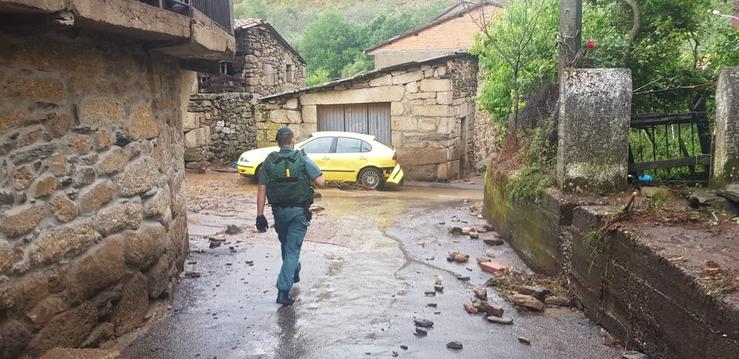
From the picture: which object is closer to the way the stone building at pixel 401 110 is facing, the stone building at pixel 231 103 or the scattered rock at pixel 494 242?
the scattered rock

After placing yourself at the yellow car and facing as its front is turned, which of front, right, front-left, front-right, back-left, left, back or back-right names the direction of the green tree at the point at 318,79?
right

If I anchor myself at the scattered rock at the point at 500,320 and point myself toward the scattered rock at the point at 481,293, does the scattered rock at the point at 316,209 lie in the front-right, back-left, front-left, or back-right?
front-left

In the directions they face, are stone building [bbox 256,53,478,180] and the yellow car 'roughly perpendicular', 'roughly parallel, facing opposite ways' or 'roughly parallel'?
roughly perpendicular

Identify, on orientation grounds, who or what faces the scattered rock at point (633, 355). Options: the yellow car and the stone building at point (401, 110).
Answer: the stone building

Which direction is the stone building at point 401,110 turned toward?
toward the camera

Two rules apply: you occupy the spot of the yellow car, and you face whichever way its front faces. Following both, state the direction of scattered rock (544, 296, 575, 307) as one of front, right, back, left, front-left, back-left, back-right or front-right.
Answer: left

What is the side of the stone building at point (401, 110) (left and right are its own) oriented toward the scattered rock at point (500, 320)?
front

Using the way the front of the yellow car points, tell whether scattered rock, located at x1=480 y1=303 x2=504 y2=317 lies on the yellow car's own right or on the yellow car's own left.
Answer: on the yellow car's own left

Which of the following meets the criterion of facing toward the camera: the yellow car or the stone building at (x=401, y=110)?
the stone building
